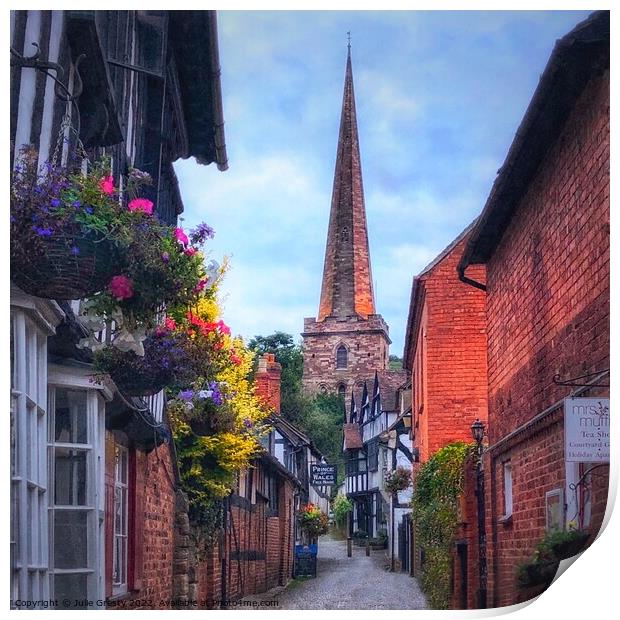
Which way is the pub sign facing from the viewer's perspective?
toward the camera

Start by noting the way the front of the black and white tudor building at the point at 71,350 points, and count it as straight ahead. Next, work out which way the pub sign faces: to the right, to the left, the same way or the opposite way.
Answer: to the right

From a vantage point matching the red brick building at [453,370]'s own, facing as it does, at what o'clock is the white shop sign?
The white shop sign is roughly at 9 o'clock from the red brick building.

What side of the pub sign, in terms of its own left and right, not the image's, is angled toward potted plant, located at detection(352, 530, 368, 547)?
back

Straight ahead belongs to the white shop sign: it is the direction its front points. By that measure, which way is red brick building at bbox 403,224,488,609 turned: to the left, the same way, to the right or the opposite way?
to the right

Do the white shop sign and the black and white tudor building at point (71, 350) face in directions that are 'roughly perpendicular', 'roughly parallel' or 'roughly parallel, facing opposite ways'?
roughly perpendicular

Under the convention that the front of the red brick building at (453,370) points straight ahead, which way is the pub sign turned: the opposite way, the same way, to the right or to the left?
to the left

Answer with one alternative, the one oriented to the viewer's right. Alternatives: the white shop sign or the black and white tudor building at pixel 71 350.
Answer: the black and white tudor building

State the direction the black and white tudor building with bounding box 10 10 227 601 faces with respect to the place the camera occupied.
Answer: facing to the right of the viewer

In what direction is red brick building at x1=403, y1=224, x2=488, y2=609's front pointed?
to the viewer's left

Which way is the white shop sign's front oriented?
toward the camera
